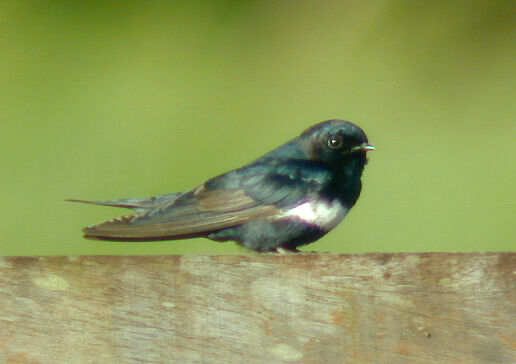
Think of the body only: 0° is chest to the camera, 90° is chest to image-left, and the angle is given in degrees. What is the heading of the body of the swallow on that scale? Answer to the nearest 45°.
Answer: approximately 270°
